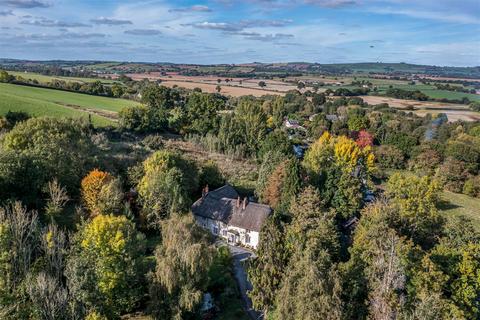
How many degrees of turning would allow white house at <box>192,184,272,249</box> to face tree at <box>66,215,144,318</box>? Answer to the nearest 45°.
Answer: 0° — it already faces it

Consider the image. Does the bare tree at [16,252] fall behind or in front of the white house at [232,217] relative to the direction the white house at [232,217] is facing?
in front

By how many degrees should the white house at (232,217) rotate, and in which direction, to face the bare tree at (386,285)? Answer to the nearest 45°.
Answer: approximately 90° to its left

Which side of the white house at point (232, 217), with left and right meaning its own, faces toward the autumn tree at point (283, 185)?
back

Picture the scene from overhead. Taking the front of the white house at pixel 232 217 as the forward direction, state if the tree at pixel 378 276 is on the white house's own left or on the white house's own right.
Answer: on the white house's own left

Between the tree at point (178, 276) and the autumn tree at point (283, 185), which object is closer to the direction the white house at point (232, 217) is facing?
the tree

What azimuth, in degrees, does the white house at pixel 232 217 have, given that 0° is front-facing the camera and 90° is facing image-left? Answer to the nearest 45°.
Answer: approximately 45°

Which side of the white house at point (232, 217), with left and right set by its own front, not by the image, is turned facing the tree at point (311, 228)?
left

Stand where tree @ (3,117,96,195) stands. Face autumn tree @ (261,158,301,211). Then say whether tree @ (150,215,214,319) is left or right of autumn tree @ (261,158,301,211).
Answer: right

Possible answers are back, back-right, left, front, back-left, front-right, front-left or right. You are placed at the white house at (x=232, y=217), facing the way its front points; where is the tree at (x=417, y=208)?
back-left

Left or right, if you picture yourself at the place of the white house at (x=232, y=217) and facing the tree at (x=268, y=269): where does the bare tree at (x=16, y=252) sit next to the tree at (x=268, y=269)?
right
